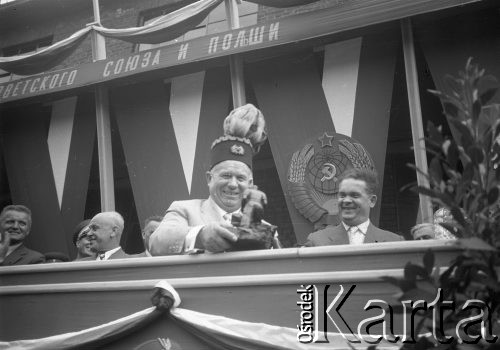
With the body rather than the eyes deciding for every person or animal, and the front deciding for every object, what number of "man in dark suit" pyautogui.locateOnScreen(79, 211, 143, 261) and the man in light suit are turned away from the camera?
0

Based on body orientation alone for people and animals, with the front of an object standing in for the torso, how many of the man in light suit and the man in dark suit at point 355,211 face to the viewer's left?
0

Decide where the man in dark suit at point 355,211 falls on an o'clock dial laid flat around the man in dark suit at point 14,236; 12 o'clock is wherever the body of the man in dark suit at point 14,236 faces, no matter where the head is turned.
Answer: the man in dark suit at point 355,211 is roughly at 9 o'clock from the man in dark suit at point 14,236.

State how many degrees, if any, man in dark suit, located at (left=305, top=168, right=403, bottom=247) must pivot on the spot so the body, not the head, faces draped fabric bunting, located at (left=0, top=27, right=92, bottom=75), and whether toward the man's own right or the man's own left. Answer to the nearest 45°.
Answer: approximately 135° to the man's own right

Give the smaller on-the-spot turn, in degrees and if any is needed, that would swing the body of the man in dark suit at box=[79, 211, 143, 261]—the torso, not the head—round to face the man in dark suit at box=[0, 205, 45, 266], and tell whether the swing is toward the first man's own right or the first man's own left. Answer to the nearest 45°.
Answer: approximately 90° to the first man's own right

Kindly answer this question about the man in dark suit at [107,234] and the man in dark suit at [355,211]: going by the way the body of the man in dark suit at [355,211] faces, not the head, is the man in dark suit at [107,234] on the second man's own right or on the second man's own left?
on the second man's own right

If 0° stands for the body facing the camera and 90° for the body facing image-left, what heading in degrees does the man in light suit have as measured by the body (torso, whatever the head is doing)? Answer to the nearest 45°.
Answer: approximately 315°

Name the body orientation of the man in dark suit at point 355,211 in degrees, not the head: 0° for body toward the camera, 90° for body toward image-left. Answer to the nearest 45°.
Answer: approximately 0°
